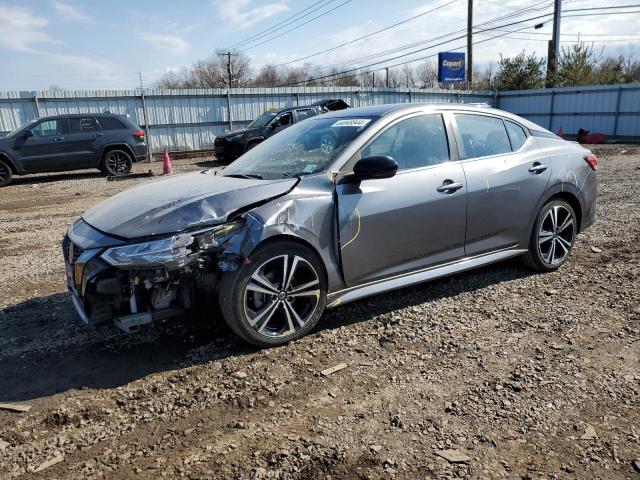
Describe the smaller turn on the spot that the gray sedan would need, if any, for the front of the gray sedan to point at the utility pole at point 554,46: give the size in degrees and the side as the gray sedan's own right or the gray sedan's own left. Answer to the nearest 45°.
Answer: approximately 180°

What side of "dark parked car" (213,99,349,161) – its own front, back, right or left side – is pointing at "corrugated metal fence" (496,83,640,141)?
back

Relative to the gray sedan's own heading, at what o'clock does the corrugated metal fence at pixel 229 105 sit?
The corrugated metal fence is roughly at 4 o'clock from the gray sedan.

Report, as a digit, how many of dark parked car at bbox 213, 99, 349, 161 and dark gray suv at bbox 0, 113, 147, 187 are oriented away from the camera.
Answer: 0

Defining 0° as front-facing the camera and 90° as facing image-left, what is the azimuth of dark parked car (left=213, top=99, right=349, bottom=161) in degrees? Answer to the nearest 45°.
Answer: approximately 45°

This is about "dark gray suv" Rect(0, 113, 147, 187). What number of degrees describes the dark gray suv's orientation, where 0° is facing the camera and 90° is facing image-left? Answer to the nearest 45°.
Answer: approximately 90°

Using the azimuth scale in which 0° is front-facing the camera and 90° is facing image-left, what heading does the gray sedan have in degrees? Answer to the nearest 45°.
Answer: approximately 45°

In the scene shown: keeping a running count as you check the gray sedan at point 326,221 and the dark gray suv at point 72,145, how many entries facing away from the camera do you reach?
0
